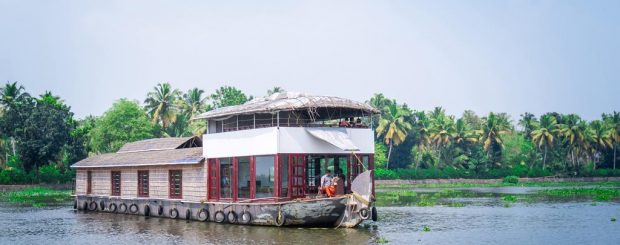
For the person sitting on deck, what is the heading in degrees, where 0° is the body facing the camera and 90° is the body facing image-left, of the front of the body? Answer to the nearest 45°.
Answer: approximately 315°

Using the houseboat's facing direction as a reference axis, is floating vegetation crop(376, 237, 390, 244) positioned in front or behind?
in front

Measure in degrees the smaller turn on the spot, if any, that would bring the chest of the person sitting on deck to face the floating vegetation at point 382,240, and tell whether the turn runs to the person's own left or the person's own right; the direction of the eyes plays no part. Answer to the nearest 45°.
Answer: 0° — they already face it

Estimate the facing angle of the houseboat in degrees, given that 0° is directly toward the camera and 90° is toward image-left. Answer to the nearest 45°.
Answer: approximately 315°
